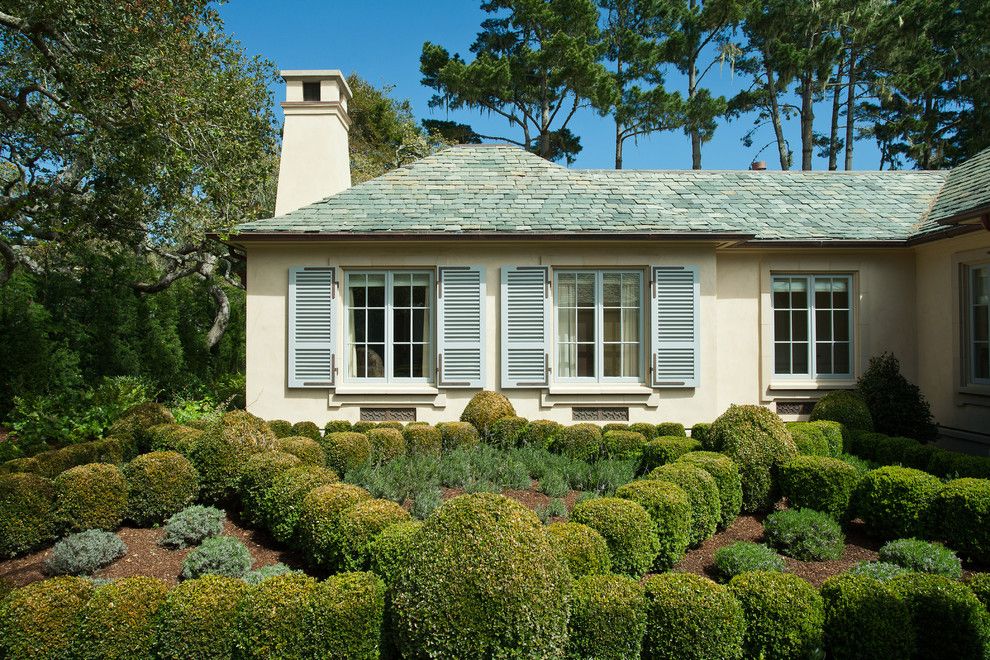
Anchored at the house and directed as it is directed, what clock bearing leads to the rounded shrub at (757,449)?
The rounded shrub is roughly at 11 o'clock from the house.

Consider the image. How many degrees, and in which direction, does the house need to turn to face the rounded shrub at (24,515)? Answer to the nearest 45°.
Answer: approximately 45° to its right

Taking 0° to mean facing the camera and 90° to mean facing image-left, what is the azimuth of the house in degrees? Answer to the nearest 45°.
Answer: approximately 0°

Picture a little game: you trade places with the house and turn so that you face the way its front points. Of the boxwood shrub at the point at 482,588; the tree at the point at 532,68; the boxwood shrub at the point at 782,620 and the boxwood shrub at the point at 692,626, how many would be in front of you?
3

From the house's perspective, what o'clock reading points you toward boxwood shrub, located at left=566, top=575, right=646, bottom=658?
The boxwood shrub is roughly at 12 o'clock from the house.

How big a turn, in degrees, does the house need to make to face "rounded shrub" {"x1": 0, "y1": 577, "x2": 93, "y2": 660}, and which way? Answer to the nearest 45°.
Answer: approximately 45° to its right

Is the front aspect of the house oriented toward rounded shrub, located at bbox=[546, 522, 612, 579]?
yes

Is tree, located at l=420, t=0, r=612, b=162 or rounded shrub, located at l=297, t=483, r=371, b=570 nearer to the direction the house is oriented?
the rounded shrub

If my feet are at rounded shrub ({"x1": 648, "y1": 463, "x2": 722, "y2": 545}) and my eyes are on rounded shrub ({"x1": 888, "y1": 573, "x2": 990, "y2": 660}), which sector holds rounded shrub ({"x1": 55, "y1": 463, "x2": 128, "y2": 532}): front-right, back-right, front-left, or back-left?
back-right

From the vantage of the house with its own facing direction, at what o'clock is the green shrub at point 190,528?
The green shrub is roughly at 1 o'clock from the house.

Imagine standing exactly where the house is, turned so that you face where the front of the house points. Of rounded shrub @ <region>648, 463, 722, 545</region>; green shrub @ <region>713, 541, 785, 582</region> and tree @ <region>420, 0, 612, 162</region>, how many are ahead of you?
2

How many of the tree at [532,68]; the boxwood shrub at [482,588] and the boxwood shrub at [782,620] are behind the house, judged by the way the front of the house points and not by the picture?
1
